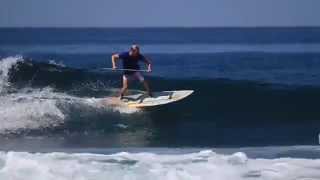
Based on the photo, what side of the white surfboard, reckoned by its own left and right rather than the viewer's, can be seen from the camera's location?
right

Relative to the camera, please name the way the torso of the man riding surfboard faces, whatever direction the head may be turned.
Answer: toward the camera
